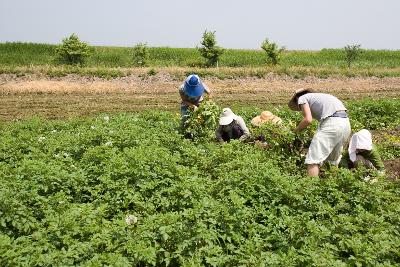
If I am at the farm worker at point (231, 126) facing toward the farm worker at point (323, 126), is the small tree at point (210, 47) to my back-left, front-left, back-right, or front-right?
back-left

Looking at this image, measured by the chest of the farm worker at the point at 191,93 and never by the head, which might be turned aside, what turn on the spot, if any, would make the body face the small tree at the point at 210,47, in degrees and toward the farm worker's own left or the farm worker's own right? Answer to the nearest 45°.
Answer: approximately 180°

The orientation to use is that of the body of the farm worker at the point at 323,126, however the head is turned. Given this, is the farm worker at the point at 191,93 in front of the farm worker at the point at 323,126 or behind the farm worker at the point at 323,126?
in front

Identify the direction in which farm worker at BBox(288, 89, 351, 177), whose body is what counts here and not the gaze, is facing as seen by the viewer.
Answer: to the viewer's left

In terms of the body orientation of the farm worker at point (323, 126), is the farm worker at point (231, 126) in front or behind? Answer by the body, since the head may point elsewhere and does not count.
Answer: in front

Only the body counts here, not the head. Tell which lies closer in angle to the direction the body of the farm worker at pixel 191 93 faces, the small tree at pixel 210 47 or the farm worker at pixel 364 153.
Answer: the farm worker

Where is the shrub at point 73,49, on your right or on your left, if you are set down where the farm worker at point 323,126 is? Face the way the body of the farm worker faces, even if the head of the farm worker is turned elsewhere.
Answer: on your right

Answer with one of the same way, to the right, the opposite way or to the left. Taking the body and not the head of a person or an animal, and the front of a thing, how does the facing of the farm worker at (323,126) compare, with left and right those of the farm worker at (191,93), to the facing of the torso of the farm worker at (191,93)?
to the right

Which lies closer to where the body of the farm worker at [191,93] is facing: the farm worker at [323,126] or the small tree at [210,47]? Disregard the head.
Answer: the farm worker

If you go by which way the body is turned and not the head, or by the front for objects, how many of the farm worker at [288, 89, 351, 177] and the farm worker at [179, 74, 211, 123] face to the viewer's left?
1

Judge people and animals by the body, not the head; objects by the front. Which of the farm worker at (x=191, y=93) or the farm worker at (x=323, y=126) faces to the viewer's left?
the farm worker at (x=323, y=126)

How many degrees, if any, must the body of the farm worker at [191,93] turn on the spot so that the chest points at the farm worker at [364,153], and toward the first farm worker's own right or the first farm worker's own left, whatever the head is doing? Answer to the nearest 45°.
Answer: approximately 45° to the first farm worker's own left

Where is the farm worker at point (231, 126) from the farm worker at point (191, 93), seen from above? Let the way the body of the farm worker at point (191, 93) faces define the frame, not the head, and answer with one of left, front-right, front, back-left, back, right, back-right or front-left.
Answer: left
